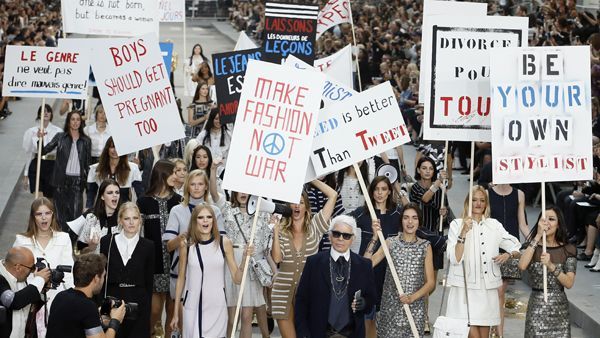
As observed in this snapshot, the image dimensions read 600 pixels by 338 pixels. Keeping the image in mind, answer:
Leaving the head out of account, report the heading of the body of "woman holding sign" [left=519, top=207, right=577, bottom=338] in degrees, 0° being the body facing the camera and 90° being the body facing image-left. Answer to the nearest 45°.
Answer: approximately 0°

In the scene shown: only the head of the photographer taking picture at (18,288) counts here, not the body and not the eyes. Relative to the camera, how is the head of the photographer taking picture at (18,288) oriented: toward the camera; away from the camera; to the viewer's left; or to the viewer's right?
to the viewer's right

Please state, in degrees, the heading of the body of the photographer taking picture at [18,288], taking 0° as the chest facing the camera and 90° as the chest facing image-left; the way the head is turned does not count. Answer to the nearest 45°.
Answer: approximately 270°

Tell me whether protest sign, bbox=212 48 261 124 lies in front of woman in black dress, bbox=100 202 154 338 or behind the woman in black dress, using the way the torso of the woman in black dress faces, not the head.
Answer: behind

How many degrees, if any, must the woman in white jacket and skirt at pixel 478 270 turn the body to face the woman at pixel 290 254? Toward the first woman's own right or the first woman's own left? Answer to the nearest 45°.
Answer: approximately 90° to the first woman's own right

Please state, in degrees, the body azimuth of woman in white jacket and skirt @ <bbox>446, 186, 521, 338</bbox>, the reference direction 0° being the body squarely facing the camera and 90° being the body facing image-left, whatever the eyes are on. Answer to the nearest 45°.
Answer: approximately 0°
